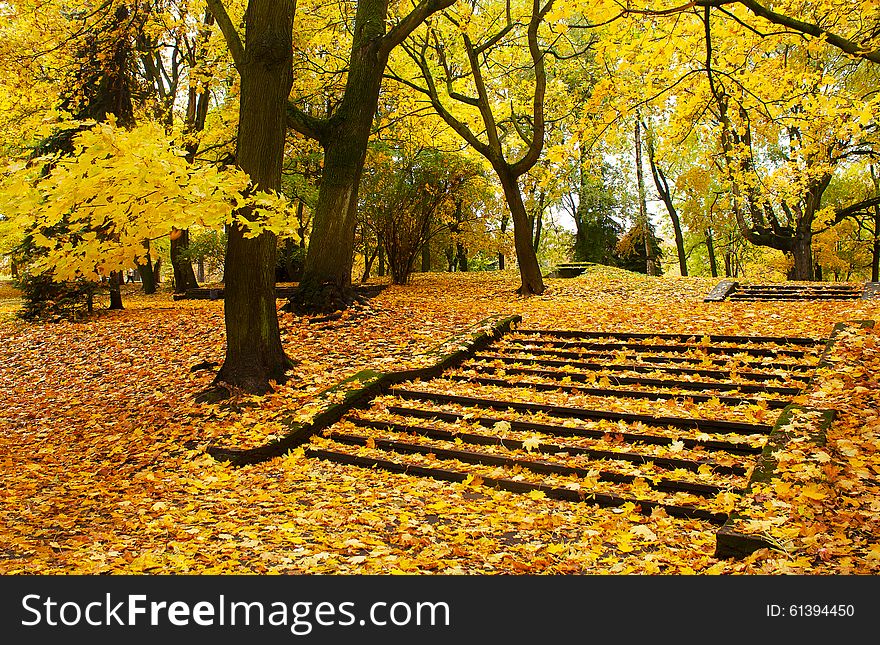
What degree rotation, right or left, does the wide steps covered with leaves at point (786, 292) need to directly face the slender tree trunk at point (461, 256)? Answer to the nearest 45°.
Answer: approximately 135° to its right

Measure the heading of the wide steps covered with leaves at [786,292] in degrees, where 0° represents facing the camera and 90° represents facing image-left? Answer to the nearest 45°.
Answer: approximately 0°
